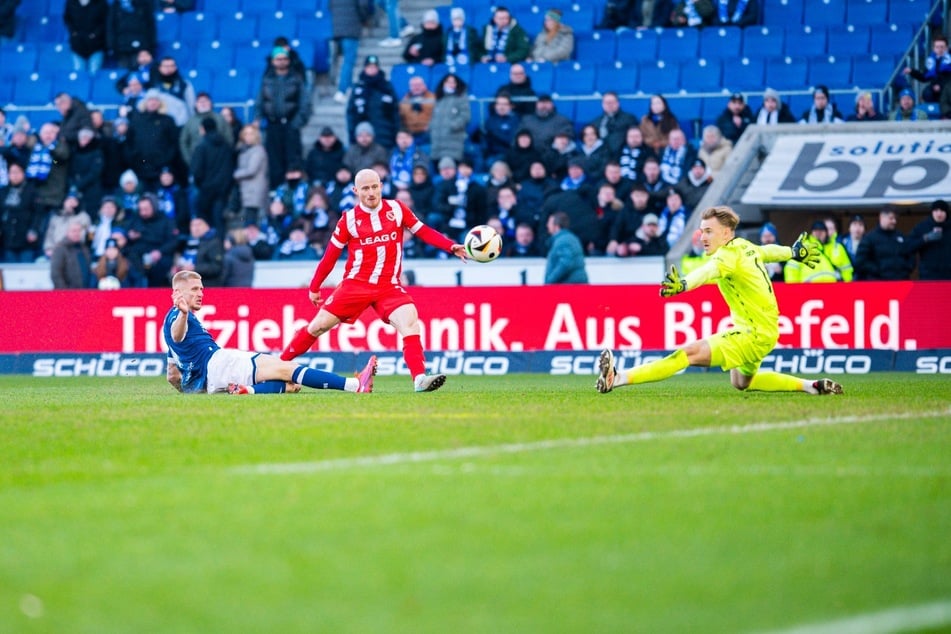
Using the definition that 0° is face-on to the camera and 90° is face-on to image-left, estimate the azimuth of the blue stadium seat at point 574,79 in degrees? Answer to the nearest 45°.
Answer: approximately 0°

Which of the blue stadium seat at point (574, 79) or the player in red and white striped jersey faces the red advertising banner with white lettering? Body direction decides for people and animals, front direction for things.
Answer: the blue stadium seat

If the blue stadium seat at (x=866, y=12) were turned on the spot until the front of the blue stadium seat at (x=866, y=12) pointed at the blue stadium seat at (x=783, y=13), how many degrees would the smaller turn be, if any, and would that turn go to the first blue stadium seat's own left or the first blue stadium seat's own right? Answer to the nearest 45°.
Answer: approximately 90° to the first blue stadium seat's own right

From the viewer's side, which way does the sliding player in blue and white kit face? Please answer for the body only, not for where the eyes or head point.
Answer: to the viewer's right

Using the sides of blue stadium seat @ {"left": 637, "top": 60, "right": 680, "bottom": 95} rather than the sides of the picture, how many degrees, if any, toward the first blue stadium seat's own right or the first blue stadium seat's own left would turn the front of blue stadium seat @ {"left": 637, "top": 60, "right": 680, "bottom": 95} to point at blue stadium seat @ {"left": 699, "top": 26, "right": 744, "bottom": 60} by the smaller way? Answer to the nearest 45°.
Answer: approximately 90° to the first blue stadium seat's own left

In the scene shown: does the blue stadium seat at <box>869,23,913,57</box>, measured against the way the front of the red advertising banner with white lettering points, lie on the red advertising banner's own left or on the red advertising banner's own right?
on the red advertising banner's own left

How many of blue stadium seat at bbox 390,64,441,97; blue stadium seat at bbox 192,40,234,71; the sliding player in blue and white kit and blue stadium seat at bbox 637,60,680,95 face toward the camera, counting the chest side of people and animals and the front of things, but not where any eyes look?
3

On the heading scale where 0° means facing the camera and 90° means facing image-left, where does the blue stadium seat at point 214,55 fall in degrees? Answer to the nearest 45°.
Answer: approximately 0°

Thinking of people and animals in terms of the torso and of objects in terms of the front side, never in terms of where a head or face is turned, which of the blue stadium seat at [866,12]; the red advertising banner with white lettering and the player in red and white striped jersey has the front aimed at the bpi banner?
the blue stadium seat

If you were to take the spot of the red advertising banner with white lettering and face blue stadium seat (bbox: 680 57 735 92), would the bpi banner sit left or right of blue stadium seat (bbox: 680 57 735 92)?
right
